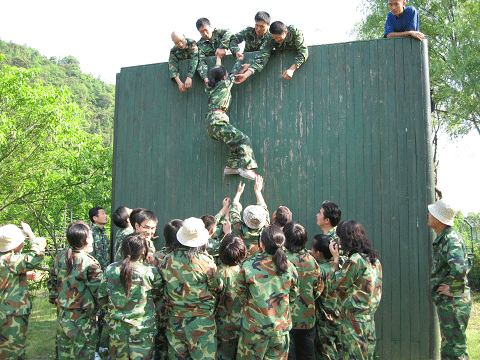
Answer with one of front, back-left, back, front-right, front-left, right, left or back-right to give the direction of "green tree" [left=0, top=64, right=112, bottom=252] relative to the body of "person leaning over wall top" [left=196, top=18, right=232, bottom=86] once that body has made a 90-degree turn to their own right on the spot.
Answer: front-right

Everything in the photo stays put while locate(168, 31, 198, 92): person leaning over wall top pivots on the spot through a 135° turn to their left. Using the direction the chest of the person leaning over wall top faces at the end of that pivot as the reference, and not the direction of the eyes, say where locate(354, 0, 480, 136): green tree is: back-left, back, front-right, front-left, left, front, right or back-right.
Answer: front

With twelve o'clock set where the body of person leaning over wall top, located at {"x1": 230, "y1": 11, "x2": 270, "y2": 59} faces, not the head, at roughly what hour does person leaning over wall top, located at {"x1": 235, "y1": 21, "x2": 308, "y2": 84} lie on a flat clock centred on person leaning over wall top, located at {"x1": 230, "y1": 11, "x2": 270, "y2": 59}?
person leaning over wall top, located at {"x1": 235, "y1": 21, "x2": 308, "y2": 84} is roughly at 9 o'clock from person leaning over wall top, located at {"x1": 230, "y1": 11, "x2": 270, "y2": 59}.

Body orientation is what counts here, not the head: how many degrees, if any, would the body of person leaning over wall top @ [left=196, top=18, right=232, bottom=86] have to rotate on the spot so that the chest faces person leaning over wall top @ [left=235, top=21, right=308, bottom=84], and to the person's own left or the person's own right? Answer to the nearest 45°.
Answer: approximately 45° to the person's own left

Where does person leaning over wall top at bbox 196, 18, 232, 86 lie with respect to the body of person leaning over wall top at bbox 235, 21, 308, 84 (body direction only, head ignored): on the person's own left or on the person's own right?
on the person's own right

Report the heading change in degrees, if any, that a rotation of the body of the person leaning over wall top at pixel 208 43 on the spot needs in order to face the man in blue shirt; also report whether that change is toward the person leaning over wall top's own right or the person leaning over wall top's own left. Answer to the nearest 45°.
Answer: approximately 45° to the person leaning over wall top's own left

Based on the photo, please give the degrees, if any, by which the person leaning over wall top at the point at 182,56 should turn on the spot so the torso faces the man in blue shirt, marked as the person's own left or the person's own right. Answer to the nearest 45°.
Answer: approximately 45° to the person's own left

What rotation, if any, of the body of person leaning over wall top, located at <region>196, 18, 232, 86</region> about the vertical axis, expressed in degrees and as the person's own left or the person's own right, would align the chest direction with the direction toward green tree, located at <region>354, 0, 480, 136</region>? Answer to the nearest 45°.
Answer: approximately 135° to the person's own left

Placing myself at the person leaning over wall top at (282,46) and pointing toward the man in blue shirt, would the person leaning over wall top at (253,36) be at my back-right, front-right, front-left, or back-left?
back-left

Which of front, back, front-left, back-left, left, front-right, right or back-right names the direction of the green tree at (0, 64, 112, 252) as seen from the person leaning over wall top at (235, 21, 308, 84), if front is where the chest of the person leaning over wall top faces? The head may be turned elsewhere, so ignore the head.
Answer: right
